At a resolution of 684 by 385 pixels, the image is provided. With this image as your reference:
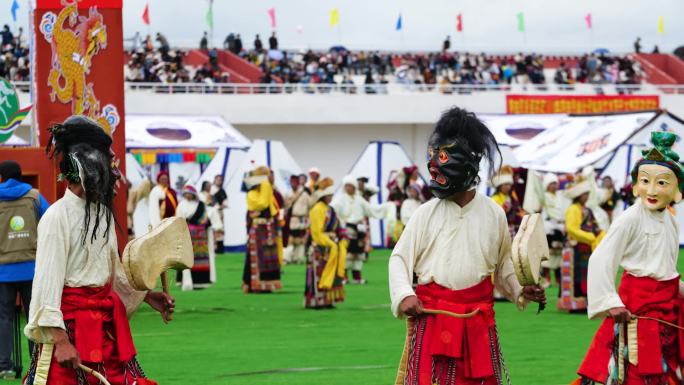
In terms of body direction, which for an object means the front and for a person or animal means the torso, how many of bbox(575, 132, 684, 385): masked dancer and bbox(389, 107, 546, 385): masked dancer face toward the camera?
2

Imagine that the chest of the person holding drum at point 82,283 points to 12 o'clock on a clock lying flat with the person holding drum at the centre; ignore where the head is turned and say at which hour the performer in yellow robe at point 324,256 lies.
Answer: The performer in yellow robe is roughly at 8 o'clock from the person holding drum.

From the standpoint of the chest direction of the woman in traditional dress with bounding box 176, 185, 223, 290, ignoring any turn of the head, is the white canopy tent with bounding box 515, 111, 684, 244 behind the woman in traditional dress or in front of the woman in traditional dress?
behind

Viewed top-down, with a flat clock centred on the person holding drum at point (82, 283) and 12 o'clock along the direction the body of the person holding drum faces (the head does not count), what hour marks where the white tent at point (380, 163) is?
The white tent is roughly at 8 o'clock from the person holding drum.

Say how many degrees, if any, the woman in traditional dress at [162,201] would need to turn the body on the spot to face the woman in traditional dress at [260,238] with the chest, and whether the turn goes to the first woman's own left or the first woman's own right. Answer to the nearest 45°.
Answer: approximately 90° to the first woman's own left

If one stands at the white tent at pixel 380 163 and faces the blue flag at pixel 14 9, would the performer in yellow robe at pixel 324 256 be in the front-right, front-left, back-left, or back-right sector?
back-left
